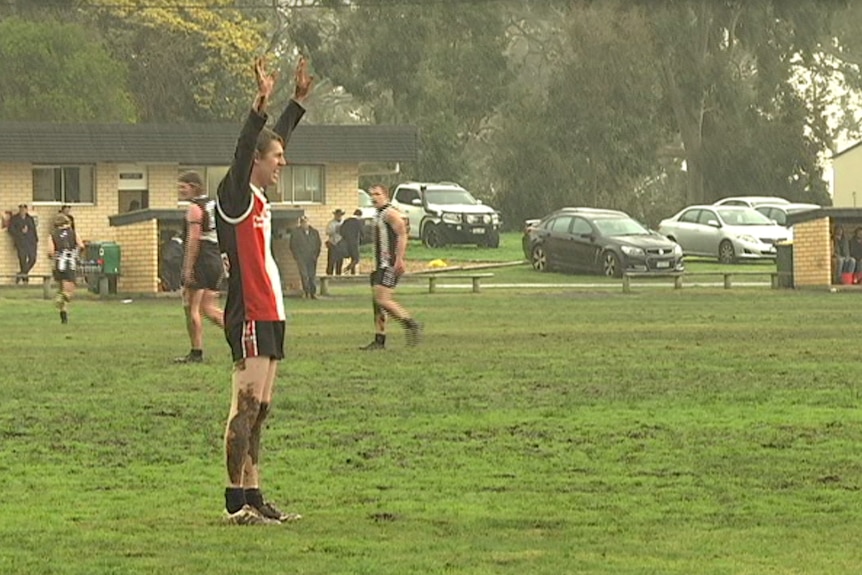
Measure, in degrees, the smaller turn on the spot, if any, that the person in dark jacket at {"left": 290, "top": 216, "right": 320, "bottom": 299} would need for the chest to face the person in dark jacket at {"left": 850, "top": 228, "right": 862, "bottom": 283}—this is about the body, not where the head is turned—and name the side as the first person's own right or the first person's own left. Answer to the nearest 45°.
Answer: approximately 90° to the first person's own left

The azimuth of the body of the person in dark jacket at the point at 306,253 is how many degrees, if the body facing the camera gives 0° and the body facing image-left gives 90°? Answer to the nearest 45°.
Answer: approximately 0°
